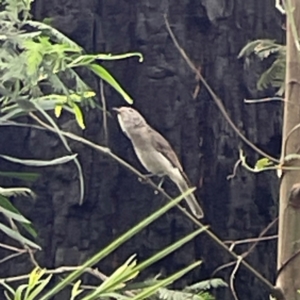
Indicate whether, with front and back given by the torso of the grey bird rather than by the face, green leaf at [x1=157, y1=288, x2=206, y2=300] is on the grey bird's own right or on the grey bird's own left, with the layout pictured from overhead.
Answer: on the grey bird's own left

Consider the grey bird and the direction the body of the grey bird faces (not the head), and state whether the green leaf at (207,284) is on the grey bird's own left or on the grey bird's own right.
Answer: on the grey bird's own left

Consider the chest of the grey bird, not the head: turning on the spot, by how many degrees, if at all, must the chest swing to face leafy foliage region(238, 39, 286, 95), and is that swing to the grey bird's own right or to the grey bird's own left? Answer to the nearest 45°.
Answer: approximately 135° to the grey bird's own left

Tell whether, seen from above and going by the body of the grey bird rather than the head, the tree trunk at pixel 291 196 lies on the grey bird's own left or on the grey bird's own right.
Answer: on the grey bird's own left

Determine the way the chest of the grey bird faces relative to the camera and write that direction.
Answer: to the viewer's left
